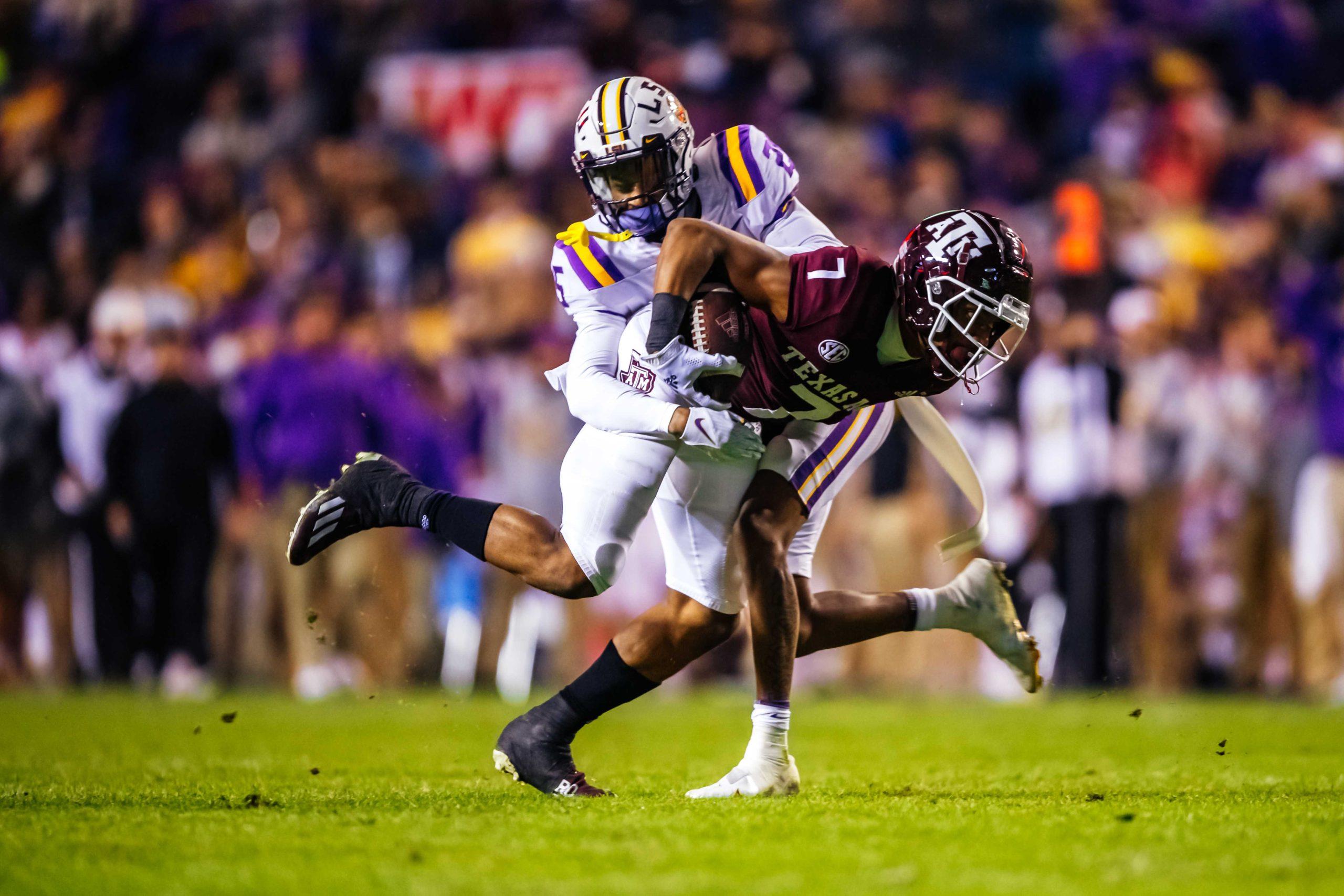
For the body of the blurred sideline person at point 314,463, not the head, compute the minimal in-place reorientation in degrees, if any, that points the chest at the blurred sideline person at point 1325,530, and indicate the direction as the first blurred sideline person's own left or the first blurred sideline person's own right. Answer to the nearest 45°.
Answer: approximately 90° to the first blurred sideline person's own left

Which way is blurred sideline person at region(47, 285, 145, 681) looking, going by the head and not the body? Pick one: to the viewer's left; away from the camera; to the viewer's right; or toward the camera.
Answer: toward the camera

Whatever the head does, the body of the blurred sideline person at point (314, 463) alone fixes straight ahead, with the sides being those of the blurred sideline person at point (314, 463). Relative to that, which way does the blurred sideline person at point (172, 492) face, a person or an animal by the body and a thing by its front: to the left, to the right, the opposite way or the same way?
the same way

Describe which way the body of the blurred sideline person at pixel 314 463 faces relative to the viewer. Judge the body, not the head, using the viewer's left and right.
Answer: facing the viewer

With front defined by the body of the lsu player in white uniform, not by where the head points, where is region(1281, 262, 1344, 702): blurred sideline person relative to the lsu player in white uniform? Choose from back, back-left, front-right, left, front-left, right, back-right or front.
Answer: left

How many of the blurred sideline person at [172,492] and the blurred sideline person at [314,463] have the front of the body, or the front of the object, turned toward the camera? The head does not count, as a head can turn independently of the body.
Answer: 2

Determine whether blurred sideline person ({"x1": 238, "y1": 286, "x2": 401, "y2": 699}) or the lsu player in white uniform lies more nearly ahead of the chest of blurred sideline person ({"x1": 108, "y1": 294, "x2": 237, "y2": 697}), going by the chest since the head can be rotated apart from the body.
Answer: the lsu player in white uniform

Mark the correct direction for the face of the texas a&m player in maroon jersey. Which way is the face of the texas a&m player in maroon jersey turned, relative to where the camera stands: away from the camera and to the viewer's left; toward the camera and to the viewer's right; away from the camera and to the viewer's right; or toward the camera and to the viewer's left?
toward the camera and to the viewer's right

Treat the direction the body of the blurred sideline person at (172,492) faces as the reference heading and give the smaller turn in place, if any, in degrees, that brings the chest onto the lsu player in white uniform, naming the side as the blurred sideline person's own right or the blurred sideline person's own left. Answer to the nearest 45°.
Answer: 0° — they already face them

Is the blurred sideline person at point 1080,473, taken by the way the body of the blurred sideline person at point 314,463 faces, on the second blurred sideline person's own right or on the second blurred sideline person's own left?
on the second blurred sideline person's own left

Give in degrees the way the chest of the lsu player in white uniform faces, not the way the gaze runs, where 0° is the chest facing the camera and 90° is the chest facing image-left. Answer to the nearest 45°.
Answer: approximately 315°

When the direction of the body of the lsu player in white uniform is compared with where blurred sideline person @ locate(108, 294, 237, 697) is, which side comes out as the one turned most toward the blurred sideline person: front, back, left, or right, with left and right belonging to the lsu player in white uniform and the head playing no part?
back

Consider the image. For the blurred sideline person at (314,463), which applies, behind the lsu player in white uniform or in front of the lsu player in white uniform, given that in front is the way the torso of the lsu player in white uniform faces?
behind

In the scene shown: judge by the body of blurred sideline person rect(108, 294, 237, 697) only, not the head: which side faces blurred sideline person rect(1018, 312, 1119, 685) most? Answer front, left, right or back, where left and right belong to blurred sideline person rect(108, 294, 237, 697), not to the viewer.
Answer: left

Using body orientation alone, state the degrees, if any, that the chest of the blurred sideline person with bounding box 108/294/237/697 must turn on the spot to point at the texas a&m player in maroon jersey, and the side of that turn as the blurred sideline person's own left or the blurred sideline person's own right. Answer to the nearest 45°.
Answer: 0° — they already face them

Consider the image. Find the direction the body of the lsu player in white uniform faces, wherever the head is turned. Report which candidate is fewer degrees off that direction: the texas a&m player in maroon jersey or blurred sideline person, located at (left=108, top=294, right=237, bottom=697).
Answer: the texas a&m player in maroon jersey

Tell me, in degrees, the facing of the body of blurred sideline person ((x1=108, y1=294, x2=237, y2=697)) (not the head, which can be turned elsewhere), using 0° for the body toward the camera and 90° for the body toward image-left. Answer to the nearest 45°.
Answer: approximately 0°
